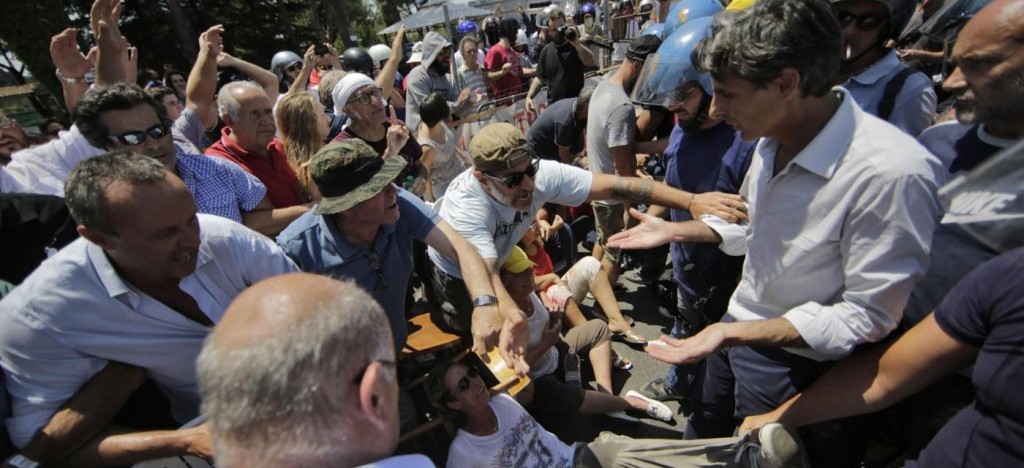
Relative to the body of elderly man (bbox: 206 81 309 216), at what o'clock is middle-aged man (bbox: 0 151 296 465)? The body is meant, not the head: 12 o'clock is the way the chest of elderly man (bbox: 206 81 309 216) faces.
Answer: middle-aged man (bbox: 0 151 296 465) is roughly at 2 o'clock from elderly man (bbox: 206 81 309 216).

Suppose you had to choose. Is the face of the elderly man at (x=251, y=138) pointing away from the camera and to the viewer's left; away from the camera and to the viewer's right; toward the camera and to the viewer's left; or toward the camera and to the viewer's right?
toward the camera and to the viewer's right

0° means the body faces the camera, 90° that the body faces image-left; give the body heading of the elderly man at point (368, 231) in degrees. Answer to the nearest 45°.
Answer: approximately 315°

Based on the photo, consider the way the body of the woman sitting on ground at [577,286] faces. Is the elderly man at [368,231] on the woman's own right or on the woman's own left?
on the woman's own right

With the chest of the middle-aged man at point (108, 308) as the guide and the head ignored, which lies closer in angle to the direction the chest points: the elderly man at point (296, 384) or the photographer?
the elderly man
